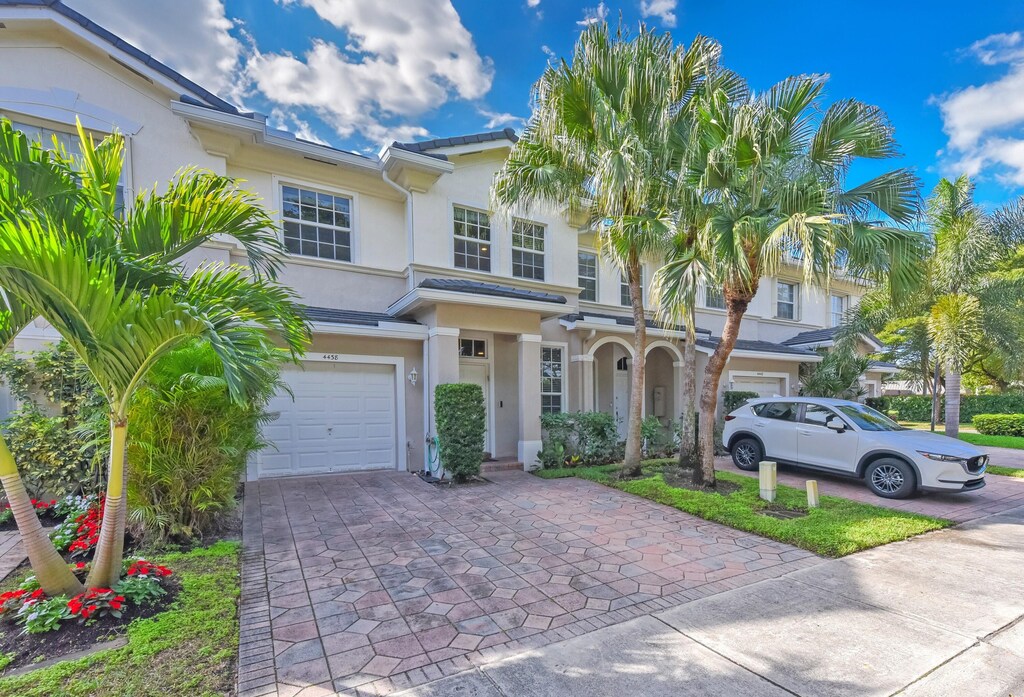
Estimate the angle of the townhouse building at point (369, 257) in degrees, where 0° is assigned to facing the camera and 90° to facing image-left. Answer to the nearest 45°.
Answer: approximately 315°

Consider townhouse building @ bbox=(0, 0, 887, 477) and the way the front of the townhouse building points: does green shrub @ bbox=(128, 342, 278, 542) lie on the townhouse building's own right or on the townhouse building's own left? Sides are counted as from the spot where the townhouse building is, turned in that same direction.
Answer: on the townhouse building's own right

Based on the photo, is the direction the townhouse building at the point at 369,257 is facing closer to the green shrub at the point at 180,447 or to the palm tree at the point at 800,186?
the palm tree

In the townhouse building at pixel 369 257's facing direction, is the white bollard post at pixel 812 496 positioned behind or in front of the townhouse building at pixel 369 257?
in front

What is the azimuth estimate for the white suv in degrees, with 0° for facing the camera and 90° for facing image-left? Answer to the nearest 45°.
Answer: approximately 315°

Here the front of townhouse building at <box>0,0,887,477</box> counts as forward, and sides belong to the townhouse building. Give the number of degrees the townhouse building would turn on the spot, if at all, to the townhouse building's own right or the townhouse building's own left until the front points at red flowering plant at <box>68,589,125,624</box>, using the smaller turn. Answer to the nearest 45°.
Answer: approximately 45° to the townhouse building's own right

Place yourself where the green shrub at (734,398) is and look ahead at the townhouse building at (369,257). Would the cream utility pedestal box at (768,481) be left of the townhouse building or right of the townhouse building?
left

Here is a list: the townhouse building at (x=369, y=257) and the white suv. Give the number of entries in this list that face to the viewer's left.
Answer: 0

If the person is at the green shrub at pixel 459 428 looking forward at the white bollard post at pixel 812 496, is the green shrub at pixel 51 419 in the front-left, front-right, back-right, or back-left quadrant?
back-right
